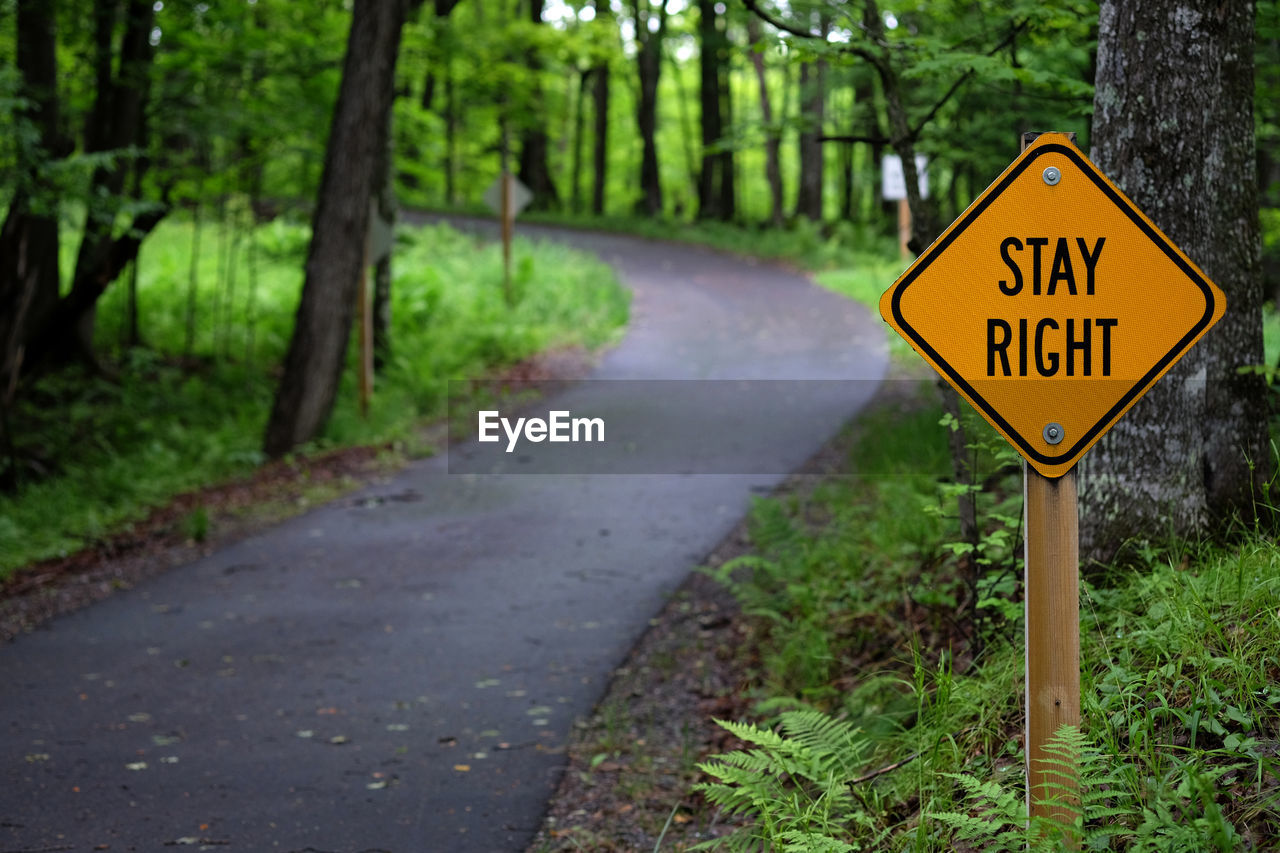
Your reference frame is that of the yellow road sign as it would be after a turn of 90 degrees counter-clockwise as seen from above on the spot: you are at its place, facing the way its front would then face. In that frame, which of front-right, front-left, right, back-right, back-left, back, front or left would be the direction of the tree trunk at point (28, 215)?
back-left

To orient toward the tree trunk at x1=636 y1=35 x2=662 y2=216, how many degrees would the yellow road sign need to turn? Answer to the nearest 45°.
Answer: approximately 180°

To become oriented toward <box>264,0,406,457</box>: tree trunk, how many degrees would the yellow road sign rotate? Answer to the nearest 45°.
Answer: approximately 135° to its right

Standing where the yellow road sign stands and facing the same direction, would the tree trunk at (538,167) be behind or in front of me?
behind

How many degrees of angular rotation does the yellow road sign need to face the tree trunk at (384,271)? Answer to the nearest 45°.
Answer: approximately 135° to its right

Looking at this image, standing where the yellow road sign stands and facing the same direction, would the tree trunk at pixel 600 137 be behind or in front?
behind

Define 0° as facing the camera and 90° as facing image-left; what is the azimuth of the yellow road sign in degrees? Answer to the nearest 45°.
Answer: approximately 0°

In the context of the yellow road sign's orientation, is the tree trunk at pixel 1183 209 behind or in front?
behind
